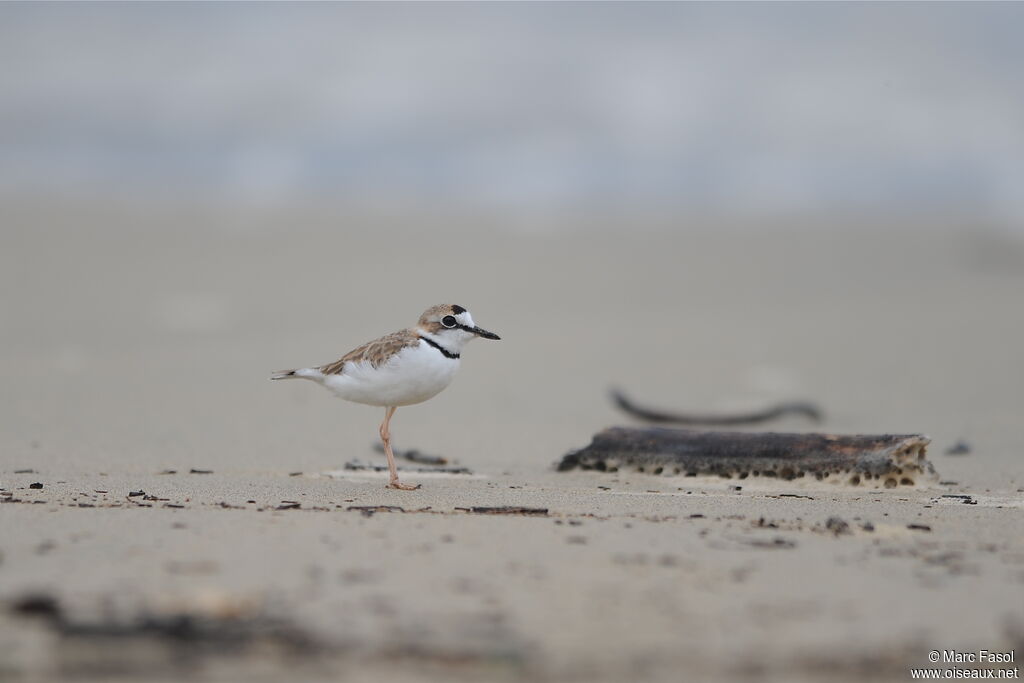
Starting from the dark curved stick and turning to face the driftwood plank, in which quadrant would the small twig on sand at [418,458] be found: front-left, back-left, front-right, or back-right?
front-right

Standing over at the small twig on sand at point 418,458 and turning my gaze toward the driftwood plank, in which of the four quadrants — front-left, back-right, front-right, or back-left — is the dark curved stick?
front-left

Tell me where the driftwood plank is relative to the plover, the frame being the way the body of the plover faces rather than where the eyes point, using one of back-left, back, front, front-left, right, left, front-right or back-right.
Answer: front

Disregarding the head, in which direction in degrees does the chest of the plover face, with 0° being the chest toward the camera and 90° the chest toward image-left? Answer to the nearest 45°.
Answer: approximately 270°

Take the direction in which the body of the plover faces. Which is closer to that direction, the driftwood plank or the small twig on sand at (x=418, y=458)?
the driftwood plank

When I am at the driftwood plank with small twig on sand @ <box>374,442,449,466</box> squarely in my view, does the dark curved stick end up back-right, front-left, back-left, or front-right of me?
front-right

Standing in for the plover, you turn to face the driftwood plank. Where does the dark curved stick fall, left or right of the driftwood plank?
left

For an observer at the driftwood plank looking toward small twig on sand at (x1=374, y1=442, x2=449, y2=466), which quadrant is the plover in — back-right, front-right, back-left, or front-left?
front-left

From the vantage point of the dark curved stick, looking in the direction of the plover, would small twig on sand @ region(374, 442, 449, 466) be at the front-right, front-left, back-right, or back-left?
front-right

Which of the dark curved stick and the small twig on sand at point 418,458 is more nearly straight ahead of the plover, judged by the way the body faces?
the dark curved stick

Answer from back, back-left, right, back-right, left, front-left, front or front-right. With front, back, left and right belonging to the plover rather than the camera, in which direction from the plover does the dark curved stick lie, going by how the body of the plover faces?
front-left

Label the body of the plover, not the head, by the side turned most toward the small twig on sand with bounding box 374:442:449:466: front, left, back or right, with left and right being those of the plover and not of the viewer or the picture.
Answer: left

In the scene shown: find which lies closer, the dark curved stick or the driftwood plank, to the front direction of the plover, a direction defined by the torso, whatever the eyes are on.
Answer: the driftwood plank
